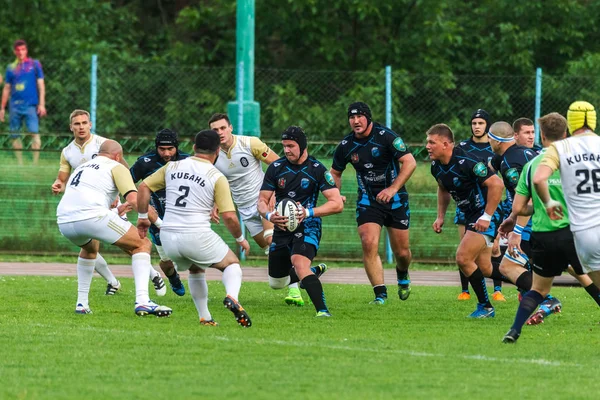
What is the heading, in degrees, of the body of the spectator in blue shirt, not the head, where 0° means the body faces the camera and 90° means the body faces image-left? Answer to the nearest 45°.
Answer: approximately 0°

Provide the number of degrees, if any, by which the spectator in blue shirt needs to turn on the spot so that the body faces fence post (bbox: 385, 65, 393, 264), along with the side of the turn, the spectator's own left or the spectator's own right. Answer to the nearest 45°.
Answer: approximately 45° to the spectator's own left

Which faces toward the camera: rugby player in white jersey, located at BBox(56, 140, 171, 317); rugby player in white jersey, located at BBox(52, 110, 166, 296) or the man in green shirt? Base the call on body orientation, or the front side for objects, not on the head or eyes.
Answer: rugby player in white jersey, located at BBox(52, 110, 166, 296)

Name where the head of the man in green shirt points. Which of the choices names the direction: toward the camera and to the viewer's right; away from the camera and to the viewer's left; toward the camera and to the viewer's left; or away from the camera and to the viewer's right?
away from the camera and to the viewer's left

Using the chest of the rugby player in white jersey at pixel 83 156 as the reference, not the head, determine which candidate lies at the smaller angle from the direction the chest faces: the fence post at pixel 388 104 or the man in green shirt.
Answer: the man in green shirt

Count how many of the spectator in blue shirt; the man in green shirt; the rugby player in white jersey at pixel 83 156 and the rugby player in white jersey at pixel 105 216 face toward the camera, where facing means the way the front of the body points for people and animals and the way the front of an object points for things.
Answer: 2

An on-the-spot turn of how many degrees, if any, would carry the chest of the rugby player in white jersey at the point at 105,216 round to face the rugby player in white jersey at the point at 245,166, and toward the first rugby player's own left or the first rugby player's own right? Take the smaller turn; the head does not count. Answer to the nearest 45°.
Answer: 0° — they already face them

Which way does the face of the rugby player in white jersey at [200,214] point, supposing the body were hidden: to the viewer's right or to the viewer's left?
to the viewer's right

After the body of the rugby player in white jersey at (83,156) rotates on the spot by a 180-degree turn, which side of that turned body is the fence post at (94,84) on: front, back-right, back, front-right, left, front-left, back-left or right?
front

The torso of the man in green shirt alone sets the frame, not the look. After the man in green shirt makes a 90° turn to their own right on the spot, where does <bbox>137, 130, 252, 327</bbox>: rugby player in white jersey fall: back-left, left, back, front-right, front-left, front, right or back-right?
back-left

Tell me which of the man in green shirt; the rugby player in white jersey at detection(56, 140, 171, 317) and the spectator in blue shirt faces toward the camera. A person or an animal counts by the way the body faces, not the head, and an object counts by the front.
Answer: the spectator in blue shirt

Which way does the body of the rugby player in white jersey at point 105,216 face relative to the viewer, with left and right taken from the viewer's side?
facing away from the viewer and to the right of the viewer

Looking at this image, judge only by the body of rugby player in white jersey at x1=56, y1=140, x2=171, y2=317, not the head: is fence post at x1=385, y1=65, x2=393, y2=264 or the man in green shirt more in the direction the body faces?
the fence post
